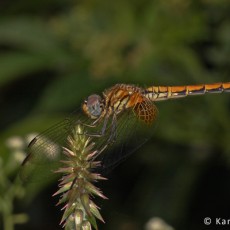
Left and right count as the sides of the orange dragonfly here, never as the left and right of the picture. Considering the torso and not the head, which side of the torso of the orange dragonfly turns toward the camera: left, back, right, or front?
left
